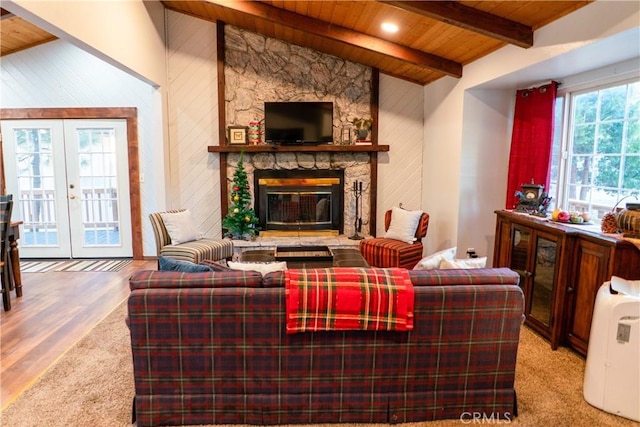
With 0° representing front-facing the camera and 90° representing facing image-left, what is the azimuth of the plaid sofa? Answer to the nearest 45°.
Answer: approximately 180°

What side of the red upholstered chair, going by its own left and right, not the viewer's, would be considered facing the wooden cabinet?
left

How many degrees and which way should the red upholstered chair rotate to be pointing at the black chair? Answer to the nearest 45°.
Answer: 0° — it already faces it

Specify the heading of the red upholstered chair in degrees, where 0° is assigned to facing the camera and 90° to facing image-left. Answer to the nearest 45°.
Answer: approximately 45°

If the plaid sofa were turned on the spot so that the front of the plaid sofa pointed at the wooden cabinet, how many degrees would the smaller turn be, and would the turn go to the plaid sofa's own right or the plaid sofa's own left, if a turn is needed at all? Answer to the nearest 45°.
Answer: approximately 45° to the plaid sofa's own right

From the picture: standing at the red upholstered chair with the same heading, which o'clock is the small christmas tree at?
The small christmas tree is roughly at 2 o'clock from the red upholstered chair.

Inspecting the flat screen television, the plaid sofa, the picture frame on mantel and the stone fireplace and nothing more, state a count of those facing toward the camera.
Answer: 3

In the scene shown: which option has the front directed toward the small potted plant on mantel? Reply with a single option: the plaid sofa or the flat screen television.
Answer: the plaid sofa
